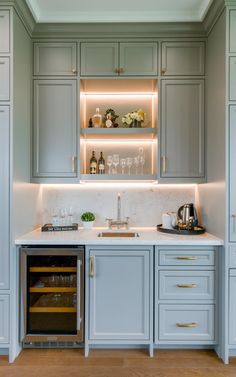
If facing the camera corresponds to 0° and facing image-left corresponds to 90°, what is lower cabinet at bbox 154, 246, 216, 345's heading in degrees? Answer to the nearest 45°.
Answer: approximately 0°

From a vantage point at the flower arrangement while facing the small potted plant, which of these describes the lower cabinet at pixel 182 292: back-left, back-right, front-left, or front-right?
back-left

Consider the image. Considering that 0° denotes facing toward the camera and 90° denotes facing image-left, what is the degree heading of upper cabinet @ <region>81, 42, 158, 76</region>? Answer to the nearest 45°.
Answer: approximately 0°
